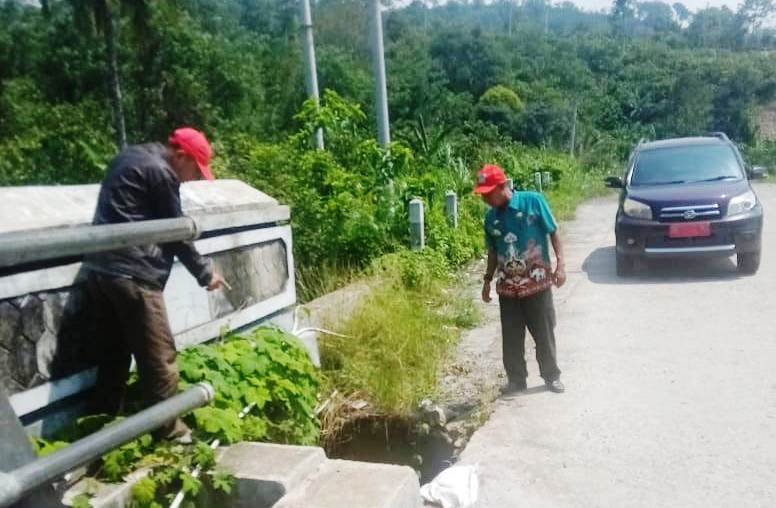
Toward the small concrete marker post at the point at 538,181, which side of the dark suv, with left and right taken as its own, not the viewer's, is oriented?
back

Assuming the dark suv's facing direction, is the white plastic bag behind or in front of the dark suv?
in front

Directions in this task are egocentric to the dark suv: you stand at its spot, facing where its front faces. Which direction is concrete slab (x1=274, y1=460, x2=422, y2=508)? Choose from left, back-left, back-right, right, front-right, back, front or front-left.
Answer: front

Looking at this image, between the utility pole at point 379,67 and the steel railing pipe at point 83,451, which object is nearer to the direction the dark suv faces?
the steel railing pipe

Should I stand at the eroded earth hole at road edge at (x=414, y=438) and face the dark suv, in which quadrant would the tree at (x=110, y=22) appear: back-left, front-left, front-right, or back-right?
front-left

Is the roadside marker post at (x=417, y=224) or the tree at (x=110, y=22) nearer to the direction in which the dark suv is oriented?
the roadside marker post

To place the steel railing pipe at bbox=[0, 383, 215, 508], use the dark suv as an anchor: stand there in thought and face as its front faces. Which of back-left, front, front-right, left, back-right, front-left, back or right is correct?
front

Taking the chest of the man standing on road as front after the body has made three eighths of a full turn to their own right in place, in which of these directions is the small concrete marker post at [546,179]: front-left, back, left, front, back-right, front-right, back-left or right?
front

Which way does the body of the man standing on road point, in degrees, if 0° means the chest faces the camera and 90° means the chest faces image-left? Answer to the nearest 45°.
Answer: approximately 45°

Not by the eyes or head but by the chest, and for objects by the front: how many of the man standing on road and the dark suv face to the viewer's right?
0

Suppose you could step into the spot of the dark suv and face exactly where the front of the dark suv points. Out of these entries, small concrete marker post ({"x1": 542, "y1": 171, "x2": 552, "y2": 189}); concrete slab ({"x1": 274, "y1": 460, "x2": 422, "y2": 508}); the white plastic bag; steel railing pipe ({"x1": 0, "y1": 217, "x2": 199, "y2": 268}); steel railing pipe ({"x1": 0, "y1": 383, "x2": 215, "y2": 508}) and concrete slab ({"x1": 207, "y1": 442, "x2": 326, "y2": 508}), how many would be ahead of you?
5

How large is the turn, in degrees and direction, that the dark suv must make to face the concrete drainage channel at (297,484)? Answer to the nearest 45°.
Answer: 0° — it already faces it

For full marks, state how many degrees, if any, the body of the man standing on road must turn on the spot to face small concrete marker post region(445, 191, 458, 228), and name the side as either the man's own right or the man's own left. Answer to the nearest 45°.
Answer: approximately 135° to the man's own right

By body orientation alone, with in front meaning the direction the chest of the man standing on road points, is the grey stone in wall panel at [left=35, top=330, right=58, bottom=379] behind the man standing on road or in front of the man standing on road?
in front

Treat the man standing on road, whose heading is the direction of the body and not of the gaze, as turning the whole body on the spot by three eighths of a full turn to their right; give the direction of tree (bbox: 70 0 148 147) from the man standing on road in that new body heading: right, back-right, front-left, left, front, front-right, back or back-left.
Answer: front-left

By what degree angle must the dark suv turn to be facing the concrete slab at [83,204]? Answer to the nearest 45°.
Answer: approximately 45° to its right

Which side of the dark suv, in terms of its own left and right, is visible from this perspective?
front

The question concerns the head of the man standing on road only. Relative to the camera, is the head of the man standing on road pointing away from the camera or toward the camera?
toward the camera
